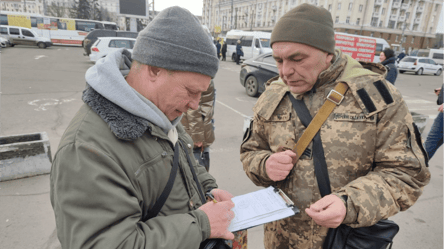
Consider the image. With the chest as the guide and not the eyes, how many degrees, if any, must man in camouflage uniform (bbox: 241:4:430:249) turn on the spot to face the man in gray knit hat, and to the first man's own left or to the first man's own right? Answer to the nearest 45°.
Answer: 0° — they already face them

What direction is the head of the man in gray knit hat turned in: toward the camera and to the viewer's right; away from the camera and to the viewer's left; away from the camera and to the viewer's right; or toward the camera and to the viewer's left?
toward the camera and to the viewer's right

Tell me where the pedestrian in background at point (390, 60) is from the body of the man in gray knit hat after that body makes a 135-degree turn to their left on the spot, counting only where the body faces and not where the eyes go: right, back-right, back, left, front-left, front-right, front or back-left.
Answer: front-right
